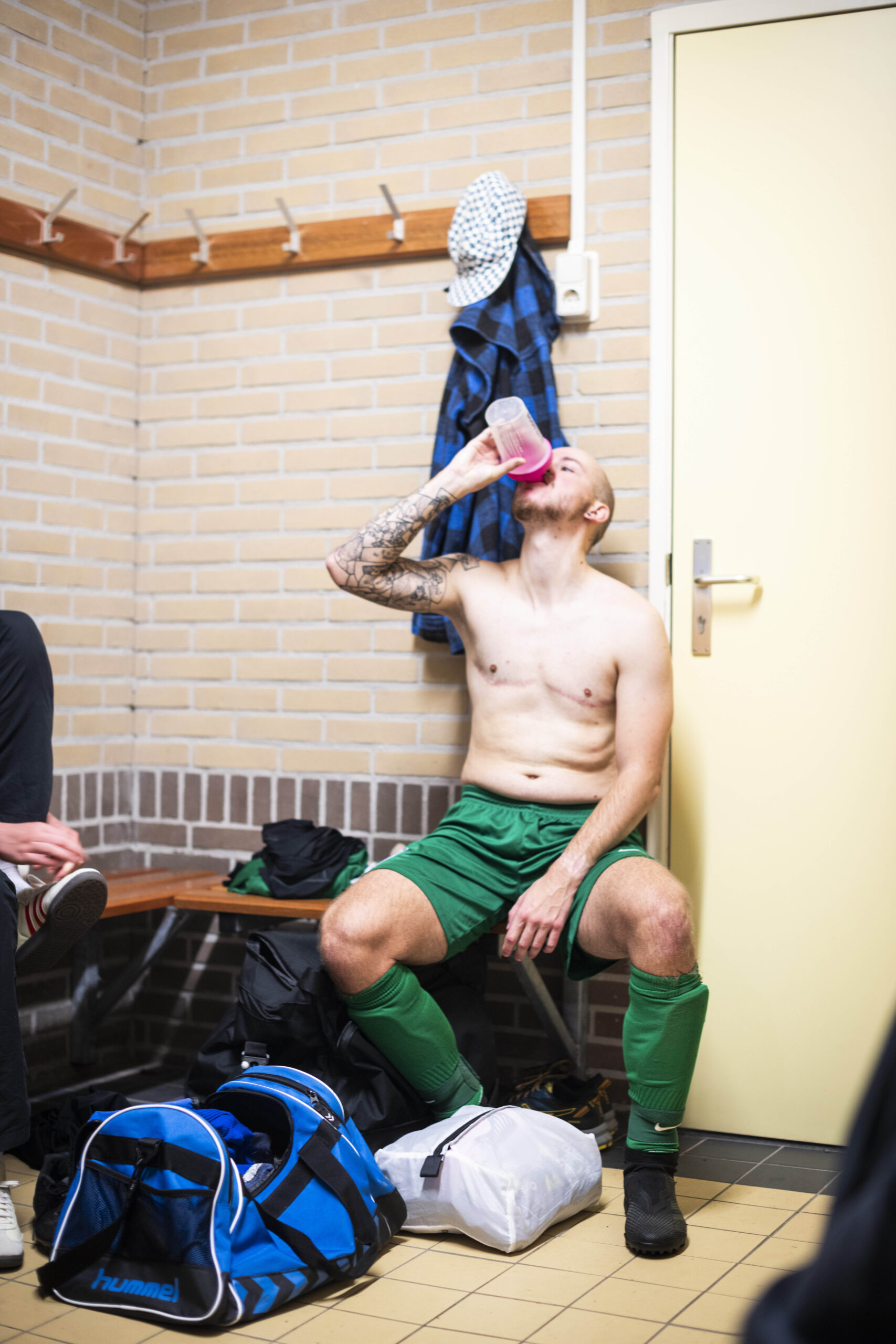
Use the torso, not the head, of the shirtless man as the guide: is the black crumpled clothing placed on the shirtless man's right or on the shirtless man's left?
on the shirtless man's right

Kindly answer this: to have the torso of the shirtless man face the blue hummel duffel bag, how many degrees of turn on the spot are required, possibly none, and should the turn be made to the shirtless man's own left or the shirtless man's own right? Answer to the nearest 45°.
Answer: approximately 45° to the shirtless man's own right

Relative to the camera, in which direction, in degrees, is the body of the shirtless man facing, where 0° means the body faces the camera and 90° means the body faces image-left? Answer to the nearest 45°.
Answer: approximately 0°
